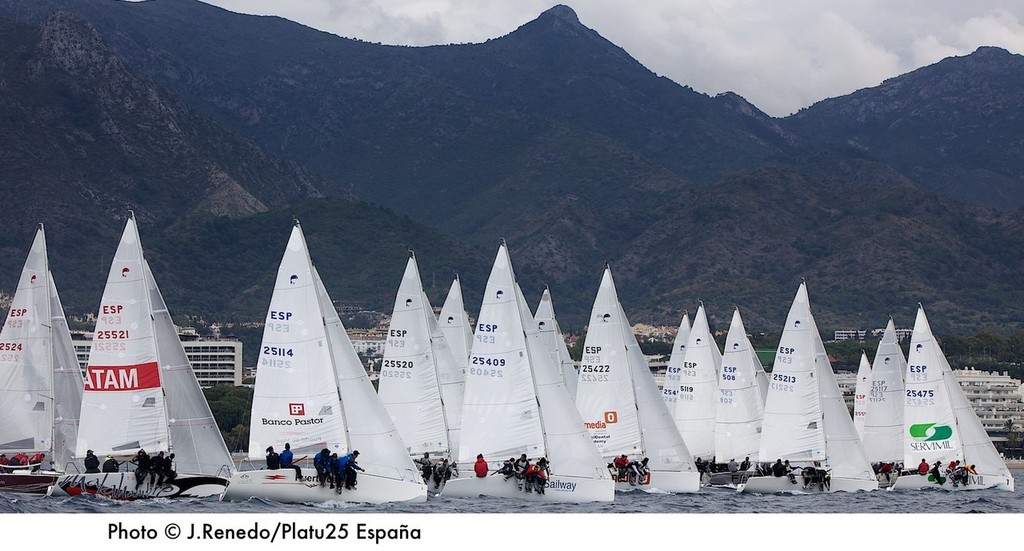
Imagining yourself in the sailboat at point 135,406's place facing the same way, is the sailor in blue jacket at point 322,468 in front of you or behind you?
in front

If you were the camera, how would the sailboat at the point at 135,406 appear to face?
facing to the right of the viewer

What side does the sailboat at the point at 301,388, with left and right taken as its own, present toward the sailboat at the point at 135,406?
back

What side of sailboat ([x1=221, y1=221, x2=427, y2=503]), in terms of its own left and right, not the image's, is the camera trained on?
right

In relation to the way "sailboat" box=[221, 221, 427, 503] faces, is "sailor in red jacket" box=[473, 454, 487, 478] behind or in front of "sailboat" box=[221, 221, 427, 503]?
in front

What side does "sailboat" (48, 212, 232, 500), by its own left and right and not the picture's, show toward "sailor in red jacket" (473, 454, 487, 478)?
front

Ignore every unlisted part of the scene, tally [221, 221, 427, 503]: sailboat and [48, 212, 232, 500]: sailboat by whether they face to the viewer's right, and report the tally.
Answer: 2

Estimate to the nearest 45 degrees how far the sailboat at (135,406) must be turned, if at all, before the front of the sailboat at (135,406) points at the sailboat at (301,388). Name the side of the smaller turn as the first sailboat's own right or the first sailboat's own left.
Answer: approximately 45° to the first sailboat's own right

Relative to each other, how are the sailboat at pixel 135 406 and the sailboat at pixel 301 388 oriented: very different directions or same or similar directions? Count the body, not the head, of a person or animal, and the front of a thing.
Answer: same or similar directions

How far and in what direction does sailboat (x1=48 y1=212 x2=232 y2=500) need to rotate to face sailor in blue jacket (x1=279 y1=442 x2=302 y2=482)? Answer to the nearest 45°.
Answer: approximately 45° to its right

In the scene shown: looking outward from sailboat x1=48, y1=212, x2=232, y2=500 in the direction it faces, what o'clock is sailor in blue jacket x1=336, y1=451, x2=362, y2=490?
The sailor in blue jacket is roughly at 1 o'clock from the sailboat.
